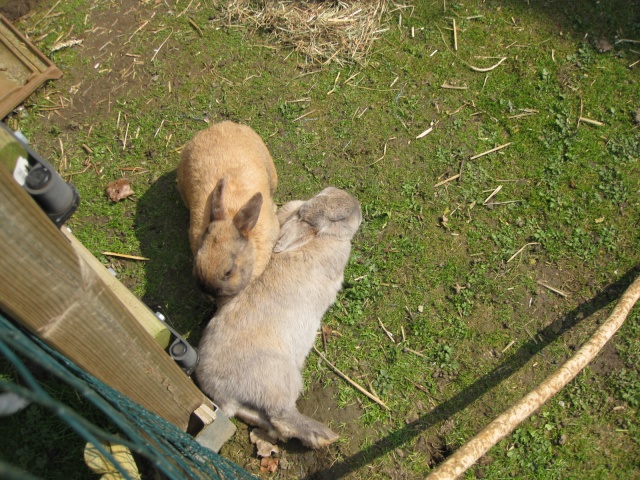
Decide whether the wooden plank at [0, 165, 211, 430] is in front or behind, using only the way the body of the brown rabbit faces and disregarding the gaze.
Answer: in front

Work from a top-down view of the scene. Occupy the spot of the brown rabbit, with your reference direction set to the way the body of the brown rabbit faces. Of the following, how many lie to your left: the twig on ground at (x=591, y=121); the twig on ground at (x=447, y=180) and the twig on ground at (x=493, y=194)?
3

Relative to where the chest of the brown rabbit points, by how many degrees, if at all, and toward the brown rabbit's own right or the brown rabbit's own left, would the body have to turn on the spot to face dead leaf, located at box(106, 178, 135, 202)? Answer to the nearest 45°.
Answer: approximately 135° to the brown rabbit's own right

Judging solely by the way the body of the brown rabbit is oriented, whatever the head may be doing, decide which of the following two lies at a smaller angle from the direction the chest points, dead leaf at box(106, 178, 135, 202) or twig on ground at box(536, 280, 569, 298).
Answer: the twig on ground

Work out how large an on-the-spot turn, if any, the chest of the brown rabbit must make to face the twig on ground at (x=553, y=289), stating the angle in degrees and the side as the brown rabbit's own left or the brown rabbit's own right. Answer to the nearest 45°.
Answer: approximately 45° to the brown rabbit's own left

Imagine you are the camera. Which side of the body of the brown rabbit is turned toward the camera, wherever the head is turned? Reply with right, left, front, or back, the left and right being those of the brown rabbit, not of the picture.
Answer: front

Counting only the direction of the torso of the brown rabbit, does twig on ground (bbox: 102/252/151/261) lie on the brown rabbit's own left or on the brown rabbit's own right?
on the brown rabbit's own right

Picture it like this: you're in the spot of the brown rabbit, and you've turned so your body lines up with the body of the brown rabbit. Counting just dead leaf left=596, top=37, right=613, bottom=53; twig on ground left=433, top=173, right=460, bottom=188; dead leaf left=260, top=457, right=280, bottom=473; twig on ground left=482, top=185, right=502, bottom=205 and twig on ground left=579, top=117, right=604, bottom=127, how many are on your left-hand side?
4

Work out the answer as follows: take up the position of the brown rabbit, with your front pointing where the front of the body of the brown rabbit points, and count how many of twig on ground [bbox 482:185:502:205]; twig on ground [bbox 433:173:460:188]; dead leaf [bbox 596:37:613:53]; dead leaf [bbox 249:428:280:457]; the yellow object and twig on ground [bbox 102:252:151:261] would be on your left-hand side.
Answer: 3

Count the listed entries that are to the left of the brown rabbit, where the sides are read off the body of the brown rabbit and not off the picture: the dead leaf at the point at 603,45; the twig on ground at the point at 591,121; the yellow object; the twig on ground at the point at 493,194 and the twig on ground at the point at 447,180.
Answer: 4
